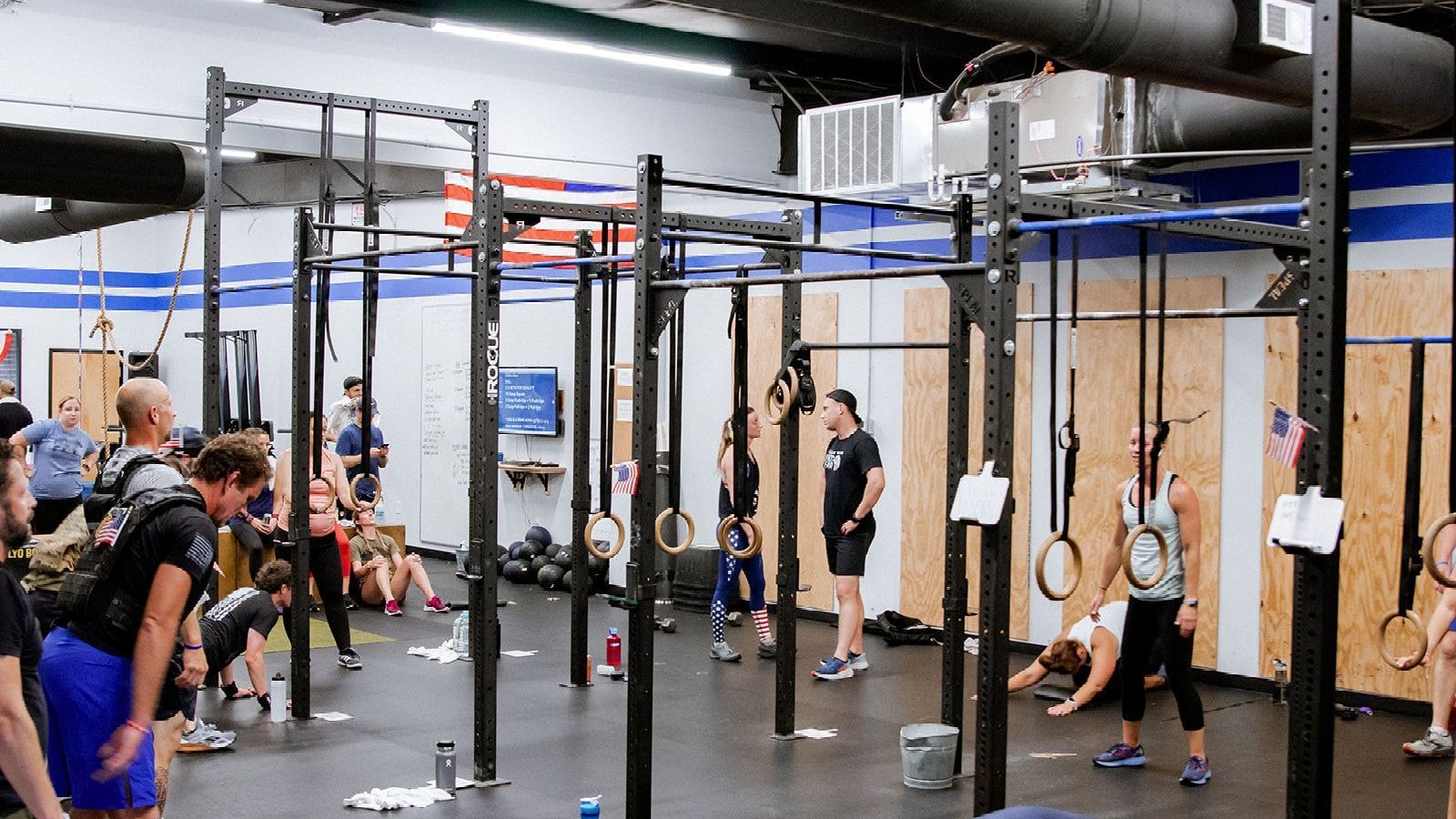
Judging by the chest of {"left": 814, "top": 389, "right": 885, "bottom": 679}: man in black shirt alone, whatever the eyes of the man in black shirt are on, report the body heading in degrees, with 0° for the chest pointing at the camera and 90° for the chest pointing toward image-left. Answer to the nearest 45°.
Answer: approximately 45°

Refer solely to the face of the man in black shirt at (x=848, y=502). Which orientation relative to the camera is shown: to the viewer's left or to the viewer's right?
to the viewer's left

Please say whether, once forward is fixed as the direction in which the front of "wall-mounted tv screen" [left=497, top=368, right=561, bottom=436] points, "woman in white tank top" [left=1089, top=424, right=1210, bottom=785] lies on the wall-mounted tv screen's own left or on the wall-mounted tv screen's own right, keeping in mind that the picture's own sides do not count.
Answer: on the wall-mounted tv screen's own left

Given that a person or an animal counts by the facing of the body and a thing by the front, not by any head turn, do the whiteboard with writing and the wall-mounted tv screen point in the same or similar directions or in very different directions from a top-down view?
same or similar directions

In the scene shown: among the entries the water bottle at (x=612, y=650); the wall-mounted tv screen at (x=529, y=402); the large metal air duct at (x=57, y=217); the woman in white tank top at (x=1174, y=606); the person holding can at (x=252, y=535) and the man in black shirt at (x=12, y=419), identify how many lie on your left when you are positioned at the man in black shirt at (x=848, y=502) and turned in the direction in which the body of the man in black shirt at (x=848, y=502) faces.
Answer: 1

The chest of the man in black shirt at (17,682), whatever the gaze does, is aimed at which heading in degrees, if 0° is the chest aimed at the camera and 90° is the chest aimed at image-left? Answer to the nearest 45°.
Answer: approximately 270°

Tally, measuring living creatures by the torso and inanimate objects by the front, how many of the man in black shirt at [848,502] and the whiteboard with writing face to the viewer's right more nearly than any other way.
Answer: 0

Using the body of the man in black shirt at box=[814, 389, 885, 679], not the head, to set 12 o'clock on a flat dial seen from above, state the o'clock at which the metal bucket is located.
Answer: The metal bucket is roughly at 10 o'clock from the man in black shirt.

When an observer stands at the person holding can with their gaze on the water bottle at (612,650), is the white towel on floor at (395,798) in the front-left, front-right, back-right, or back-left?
front-right

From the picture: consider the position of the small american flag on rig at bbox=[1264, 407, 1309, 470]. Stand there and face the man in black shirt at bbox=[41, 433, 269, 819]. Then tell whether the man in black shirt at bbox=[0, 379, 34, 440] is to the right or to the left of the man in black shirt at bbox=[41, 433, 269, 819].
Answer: right

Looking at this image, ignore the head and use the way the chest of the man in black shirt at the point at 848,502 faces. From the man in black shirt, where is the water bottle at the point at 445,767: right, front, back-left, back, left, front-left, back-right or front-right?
front

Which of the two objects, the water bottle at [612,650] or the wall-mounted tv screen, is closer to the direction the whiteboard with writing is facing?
the water bottle

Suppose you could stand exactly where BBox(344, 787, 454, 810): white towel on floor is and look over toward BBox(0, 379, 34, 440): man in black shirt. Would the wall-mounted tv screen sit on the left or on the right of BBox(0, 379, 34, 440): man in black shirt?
right

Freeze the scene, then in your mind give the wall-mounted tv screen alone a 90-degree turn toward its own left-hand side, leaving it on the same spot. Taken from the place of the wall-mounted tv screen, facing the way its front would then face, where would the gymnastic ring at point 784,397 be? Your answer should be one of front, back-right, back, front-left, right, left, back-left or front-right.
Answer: front-right

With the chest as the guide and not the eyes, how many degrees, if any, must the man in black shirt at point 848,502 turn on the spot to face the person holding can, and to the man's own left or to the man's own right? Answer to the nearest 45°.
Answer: approximately 45° to the man's own right

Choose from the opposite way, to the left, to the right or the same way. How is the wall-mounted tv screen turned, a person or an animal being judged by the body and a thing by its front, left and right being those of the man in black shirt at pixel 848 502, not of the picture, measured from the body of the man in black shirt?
the same way

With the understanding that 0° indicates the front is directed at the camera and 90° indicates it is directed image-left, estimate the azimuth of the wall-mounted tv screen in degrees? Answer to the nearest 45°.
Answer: approximately 45°

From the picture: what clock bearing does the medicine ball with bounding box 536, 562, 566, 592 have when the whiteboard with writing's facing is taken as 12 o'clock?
The medicine ball is roughly at 10 o'clock from the whiteboard with writing.

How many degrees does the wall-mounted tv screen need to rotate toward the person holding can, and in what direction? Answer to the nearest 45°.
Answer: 0° — it already faces them

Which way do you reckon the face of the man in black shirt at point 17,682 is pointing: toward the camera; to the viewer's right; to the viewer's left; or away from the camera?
to the viewer's right
